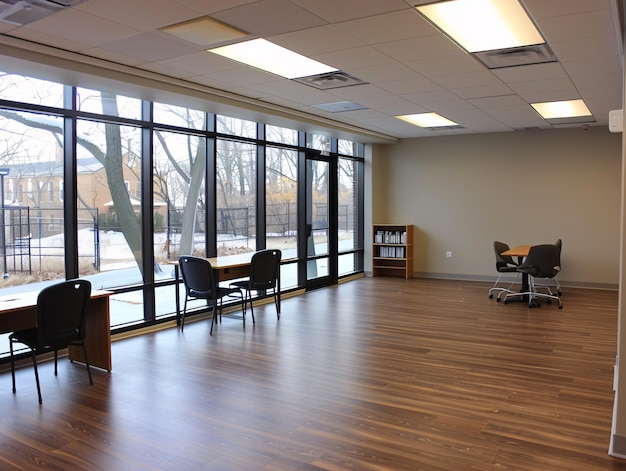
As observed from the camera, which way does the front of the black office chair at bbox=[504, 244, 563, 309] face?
facing away from the viewer and to the left of the viewer

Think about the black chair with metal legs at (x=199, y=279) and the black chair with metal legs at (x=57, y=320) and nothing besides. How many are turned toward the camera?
0

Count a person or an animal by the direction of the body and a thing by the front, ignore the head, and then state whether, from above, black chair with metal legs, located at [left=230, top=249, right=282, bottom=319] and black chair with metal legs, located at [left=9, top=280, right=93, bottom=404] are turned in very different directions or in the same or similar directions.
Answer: same or similar directions

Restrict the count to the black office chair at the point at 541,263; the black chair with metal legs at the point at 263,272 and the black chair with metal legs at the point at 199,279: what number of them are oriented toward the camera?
0

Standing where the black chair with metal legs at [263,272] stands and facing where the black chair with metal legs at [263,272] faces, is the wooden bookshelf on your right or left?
on your right

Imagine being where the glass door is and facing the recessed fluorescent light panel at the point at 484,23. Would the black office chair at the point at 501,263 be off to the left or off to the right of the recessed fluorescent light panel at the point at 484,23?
left

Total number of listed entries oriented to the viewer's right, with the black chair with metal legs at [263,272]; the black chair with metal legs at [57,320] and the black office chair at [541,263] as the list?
0

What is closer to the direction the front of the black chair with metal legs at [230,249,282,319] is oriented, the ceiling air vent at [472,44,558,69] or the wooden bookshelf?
the wooden bookshelf

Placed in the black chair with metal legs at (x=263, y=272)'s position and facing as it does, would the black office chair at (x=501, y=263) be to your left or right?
on your right

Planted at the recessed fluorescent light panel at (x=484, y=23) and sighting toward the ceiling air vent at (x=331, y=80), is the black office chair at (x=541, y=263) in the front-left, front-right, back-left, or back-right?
front-right

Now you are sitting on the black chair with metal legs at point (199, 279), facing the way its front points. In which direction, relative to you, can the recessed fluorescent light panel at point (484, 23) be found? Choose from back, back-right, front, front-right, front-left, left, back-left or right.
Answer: right

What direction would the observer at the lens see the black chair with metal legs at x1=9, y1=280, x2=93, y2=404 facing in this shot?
facing away from the viewer and to the left of the viewer

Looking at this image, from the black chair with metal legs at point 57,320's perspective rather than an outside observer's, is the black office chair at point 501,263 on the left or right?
on its right

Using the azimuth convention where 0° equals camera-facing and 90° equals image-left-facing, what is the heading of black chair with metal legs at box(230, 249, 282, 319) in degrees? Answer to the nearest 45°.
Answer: approximately 135°

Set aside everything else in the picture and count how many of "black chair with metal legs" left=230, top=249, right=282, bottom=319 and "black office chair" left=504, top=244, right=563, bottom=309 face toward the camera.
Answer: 0

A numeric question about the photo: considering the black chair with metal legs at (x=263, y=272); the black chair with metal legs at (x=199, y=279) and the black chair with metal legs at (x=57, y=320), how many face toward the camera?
0
